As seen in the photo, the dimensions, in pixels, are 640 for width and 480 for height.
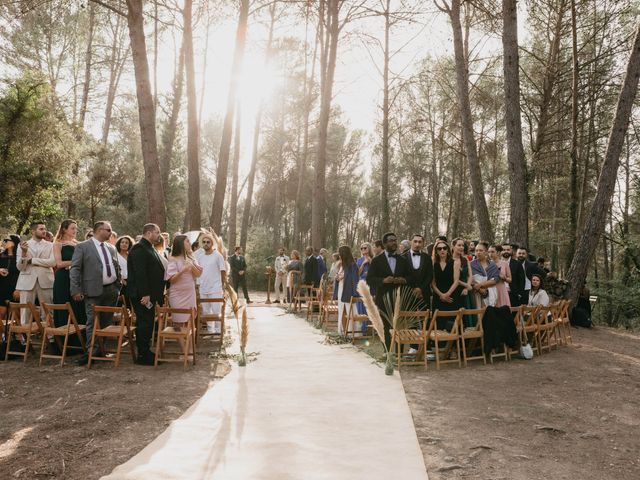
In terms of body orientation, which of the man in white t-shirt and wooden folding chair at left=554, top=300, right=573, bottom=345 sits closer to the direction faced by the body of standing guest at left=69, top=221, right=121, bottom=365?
the wooden folding chair

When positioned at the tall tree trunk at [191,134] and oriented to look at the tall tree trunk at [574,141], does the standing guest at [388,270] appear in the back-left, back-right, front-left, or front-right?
front-right

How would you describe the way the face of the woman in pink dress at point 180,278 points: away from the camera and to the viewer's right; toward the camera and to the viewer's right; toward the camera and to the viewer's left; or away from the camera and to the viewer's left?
away from the camera and to the viewer's right

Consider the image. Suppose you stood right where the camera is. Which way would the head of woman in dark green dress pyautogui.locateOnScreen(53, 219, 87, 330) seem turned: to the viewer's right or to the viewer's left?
to the viewer's right

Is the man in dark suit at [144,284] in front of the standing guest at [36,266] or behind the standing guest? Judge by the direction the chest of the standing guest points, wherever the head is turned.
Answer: in front

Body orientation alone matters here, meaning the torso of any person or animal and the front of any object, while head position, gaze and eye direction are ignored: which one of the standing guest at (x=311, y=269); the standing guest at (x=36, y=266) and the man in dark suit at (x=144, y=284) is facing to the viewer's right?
the man in dark suit

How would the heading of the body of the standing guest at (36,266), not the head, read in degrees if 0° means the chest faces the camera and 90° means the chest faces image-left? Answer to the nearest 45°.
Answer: approximately 0°

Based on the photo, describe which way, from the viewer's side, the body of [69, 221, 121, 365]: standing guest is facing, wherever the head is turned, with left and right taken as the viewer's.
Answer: facing the viewer and to the right of the viewer

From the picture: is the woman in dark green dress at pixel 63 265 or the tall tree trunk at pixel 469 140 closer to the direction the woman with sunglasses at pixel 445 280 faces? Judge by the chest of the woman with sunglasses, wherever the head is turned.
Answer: the woman in dark green dress

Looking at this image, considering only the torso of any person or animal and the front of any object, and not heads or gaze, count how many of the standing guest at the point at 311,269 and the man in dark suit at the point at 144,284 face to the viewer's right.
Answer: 1

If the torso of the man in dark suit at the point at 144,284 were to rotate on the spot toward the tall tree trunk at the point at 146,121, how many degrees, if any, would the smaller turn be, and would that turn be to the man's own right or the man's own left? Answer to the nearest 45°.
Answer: approximately 90° to the man's own left
